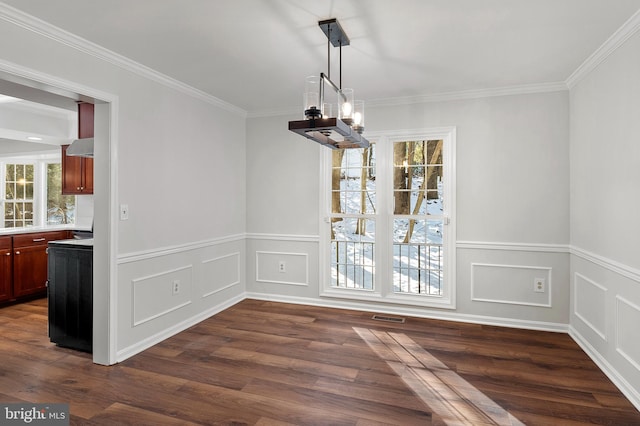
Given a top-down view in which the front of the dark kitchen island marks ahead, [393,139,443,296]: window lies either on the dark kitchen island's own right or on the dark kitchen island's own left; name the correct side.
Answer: on the dark kitchen island's own left

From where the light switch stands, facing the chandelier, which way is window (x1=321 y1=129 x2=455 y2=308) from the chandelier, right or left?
left

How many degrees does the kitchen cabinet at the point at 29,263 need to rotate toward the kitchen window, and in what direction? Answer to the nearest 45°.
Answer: approximately 135° to its left

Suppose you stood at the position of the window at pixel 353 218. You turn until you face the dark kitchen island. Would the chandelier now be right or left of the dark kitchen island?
left

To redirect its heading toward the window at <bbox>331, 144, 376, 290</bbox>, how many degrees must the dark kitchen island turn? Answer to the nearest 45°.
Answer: approximately 135° to its left

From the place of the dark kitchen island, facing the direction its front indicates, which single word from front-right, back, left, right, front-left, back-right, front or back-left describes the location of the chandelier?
left

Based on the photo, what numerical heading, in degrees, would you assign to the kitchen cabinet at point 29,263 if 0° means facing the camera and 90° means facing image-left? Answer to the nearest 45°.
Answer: approximately 315°
